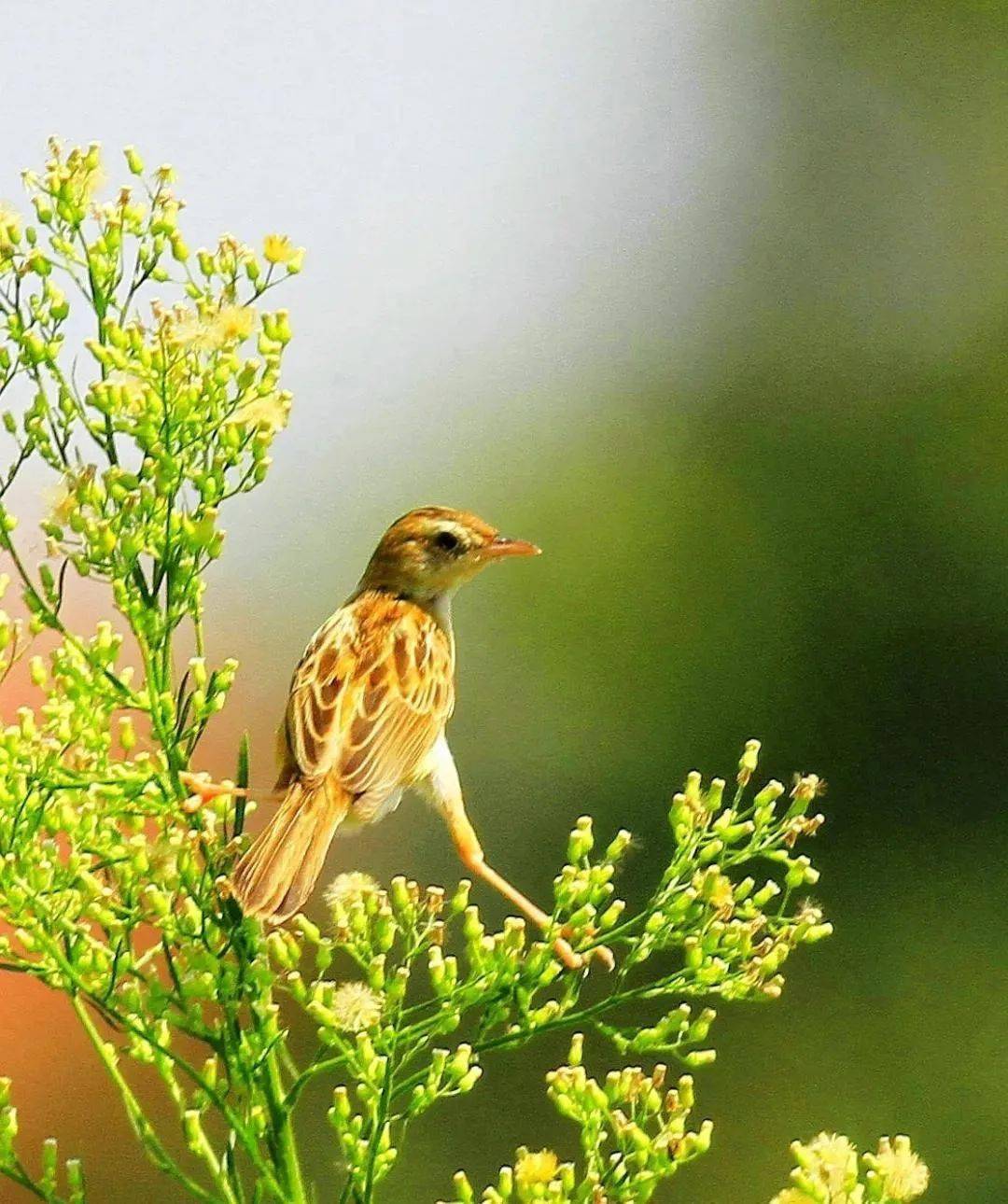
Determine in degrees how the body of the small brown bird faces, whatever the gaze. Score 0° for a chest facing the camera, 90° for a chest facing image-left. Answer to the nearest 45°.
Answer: approximately 225°
